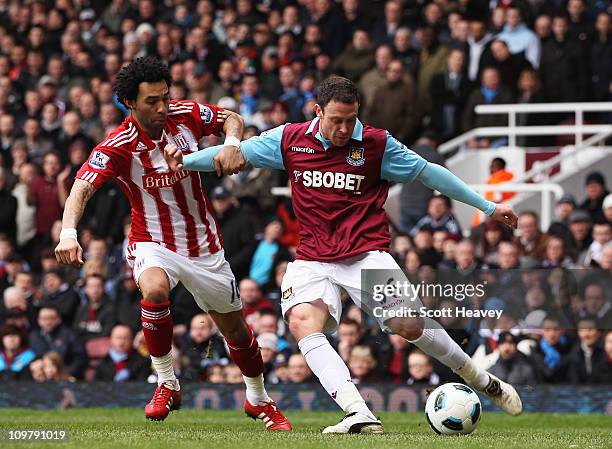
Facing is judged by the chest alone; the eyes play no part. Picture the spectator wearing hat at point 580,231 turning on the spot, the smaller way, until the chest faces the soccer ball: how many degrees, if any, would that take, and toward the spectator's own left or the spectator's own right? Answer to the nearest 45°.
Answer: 0° — they already face it

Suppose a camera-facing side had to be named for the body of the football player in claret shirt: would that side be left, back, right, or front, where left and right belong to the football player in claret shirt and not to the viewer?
front

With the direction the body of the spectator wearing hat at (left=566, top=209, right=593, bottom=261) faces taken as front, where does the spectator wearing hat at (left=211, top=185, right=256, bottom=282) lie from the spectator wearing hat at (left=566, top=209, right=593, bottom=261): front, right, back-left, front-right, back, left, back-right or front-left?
right

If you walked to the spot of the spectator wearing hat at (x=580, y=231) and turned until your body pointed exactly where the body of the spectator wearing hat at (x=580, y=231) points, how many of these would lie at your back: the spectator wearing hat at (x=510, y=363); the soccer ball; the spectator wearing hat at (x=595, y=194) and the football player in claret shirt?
1

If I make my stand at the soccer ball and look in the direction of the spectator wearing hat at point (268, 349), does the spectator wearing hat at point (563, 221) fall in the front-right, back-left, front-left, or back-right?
front-right

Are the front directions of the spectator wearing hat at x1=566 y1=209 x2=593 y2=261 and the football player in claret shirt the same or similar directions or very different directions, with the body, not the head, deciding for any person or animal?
same or similar directions

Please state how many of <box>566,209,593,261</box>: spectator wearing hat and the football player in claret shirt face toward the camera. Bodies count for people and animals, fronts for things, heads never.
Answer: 2

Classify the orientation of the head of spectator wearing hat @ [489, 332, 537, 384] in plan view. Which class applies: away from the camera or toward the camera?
toward the camera

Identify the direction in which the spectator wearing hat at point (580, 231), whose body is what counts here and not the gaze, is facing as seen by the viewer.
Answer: toward the camera

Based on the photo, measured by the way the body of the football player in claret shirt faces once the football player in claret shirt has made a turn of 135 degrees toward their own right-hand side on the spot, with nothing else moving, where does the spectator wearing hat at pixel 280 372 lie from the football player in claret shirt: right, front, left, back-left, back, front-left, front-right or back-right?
front-right

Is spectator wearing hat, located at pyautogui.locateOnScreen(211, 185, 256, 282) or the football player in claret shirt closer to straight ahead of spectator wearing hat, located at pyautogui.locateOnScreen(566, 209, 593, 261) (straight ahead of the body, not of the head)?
the football player in claret shirt

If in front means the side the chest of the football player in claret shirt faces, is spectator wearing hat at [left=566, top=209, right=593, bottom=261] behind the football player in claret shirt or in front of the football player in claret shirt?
behind

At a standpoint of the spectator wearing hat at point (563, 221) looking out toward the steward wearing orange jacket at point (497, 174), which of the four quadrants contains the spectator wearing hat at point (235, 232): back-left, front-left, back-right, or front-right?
front-left

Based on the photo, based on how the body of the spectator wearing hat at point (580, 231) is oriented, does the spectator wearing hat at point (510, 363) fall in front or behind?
in front
